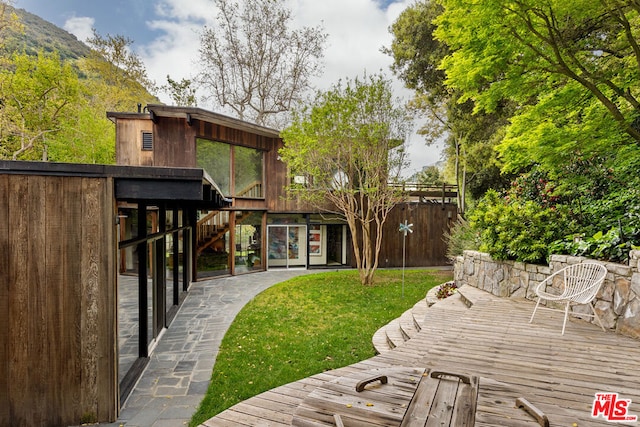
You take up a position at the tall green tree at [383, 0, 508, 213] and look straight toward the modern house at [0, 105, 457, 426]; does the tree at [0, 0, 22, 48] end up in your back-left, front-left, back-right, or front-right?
front-right

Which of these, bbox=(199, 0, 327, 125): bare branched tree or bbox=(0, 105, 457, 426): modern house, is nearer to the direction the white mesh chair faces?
the modern house

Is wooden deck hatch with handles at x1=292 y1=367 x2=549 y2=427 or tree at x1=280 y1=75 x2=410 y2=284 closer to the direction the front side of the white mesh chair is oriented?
the wooden deck hatch with handles

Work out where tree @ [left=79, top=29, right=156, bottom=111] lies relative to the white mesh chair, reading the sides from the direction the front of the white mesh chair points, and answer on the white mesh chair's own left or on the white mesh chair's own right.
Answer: on the white mesh chair's own right

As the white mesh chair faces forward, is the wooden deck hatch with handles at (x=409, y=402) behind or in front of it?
in front

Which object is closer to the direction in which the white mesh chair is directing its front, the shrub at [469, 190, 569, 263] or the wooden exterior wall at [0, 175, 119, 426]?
the wooden exterior wall

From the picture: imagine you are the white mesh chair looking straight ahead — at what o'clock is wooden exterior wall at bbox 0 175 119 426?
The wooden exterior wall is roughly at 12 o'clock from the white mesh chair.
